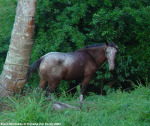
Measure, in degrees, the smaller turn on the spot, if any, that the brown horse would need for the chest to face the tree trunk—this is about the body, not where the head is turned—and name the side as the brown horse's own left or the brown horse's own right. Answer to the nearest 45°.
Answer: approximately 135° to the brown horse's own right

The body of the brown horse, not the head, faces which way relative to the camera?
to the viewer's right
